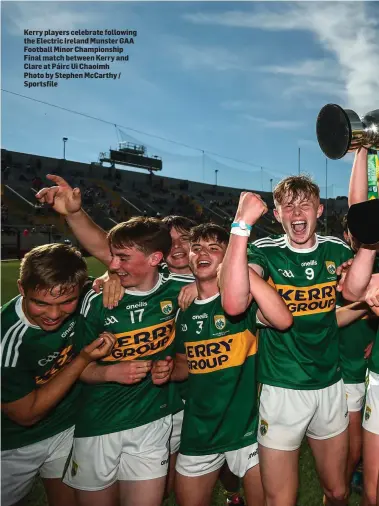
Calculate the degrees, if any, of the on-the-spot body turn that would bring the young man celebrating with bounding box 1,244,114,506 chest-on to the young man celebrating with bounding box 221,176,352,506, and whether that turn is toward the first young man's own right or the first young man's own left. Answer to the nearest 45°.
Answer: approximately 45° to the first young man's own left

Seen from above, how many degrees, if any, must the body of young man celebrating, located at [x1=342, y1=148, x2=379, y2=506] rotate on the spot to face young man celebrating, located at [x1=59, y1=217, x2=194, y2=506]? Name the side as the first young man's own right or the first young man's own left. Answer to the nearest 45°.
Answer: approximately 45° to the first young man's own right

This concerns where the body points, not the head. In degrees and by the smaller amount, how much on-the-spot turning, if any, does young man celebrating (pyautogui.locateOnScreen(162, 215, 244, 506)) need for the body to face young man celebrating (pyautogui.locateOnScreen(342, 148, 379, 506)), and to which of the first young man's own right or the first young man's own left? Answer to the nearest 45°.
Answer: approximately 45° to the first young man's own left

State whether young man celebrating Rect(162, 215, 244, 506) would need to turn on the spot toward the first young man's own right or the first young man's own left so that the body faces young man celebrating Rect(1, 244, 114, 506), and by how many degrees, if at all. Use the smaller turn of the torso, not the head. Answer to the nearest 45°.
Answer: approximately 45° to the first young man's own right

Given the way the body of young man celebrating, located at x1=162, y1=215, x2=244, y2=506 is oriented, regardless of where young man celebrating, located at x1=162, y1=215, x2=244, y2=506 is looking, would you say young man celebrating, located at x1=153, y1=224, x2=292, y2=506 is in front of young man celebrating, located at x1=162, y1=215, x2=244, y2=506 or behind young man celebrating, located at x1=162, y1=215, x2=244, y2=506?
in front

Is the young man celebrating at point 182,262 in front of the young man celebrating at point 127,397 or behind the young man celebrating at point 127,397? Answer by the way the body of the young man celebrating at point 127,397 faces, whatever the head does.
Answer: behind

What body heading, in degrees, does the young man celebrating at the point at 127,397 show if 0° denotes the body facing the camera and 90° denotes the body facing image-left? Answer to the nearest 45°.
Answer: approximately 0°

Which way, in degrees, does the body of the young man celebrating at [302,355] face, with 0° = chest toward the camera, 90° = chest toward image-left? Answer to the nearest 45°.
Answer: approximately 0°

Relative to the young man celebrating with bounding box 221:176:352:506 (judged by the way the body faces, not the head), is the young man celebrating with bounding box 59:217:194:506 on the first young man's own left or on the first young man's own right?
on the first young man's own right

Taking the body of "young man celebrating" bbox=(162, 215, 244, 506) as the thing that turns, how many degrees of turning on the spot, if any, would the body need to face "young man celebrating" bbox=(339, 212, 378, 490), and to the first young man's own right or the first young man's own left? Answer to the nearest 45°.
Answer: approximately 90° to the first young man's own left

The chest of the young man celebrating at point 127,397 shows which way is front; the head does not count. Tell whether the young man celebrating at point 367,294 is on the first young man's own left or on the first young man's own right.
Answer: on the first young man's own left
